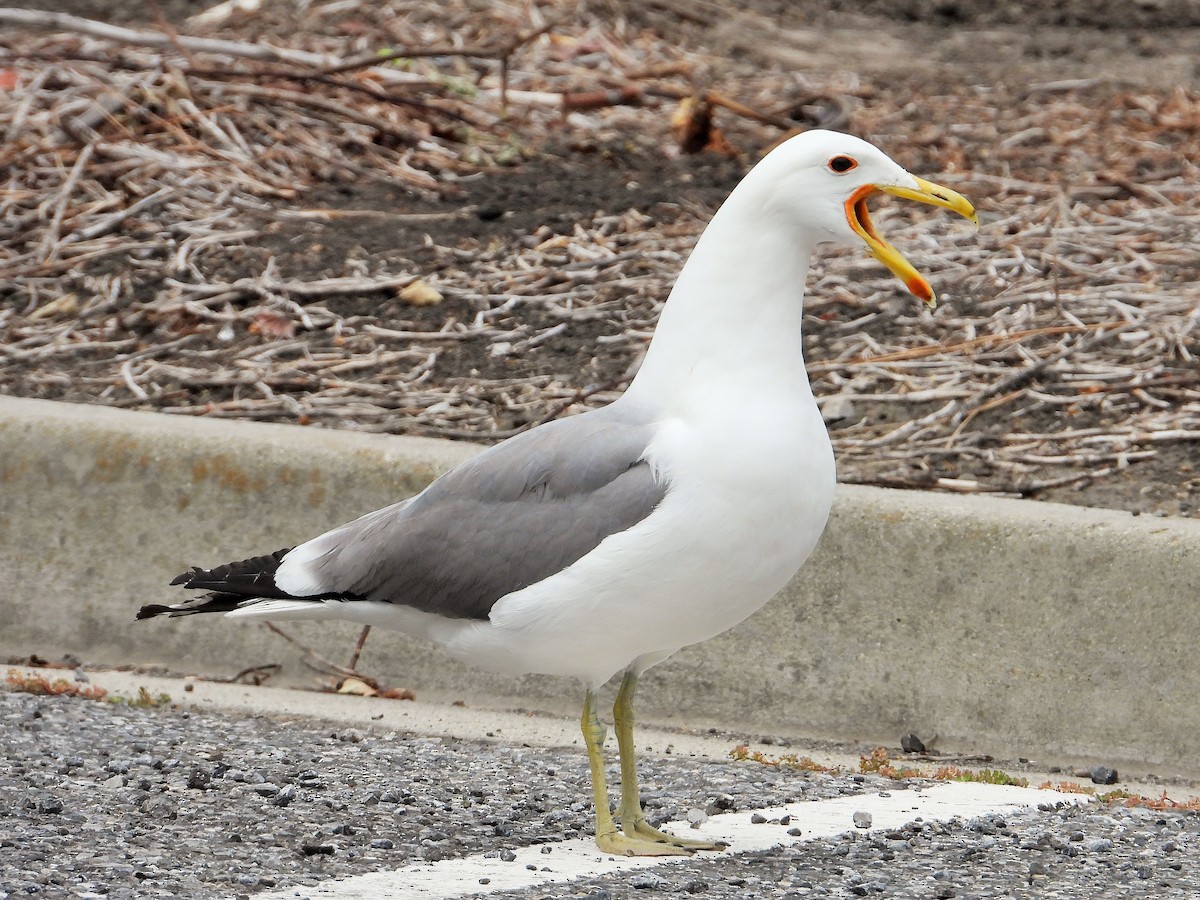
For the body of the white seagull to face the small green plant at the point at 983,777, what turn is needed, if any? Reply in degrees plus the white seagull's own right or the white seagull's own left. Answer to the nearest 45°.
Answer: approximately 45° to the white seagull's own left

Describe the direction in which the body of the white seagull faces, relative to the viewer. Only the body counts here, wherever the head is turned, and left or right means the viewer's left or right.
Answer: facing to the right of the viewer

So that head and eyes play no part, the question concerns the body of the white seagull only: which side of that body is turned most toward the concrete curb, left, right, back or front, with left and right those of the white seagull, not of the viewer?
left

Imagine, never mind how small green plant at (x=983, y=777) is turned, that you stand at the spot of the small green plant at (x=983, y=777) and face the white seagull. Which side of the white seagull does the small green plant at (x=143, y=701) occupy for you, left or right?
right

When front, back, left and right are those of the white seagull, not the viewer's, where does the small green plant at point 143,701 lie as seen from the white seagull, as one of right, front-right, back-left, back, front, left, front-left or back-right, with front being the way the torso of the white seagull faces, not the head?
back-left
